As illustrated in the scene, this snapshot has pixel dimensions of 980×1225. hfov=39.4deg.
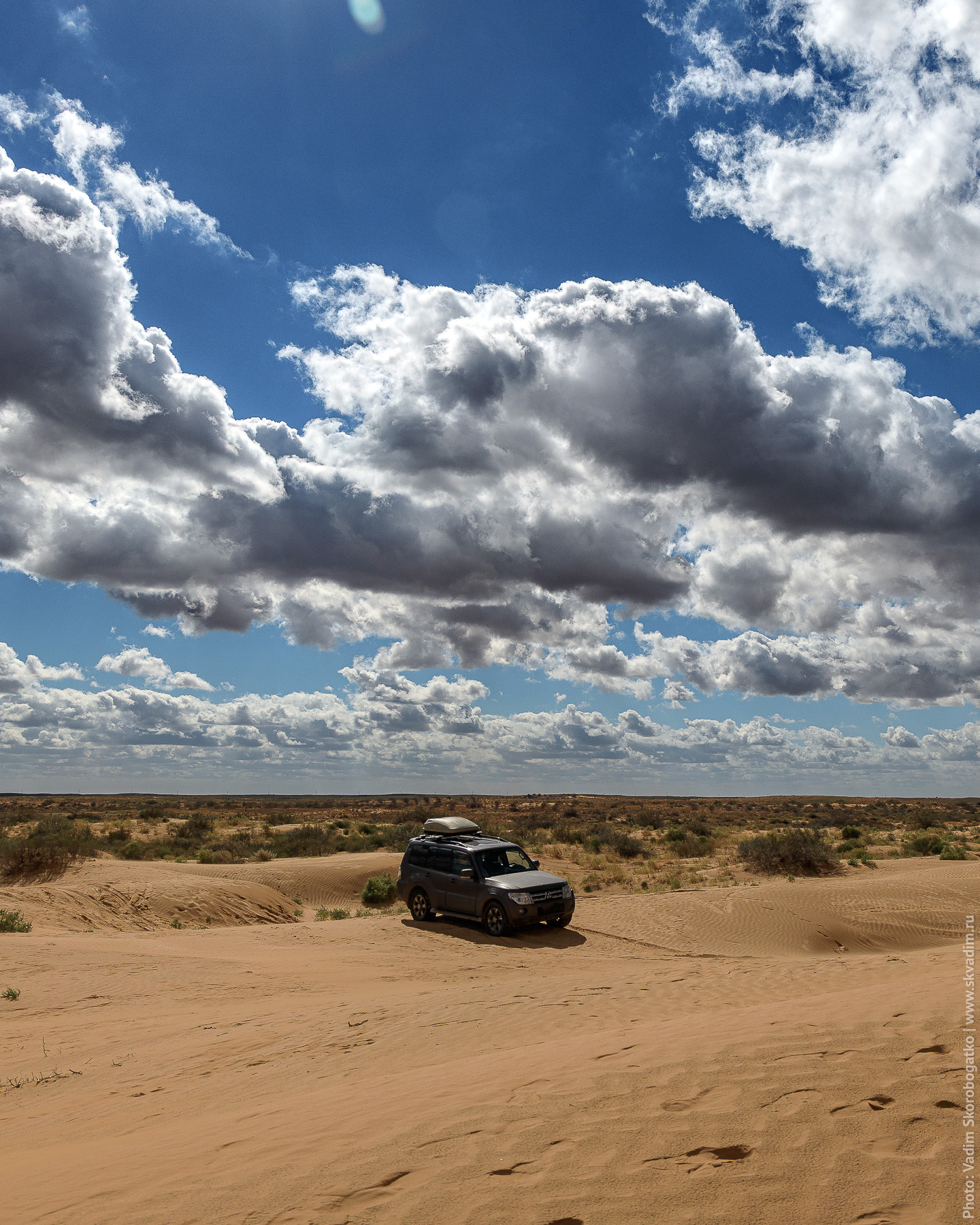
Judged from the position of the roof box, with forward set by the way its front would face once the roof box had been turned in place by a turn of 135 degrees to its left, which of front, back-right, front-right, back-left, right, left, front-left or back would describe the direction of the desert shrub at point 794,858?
front-right

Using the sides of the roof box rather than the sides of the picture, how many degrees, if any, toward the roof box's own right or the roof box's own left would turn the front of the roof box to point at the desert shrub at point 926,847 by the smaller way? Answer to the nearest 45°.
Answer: approximately 90° to the roof box's own left

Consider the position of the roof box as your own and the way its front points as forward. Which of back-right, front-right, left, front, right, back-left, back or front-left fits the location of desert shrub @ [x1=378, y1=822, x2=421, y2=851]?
back-left

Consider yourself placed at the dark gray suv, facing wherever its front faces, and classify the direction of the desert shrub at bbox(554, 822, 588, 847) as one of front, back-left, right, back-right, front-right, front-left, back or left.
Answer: back-left

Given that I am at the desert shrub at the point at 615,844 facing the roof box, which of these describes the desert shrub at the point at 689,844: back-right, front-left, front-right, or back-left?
back-left

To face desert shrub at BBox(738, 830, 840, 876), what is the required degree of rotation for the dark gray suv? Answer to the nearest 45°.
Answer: approximately 90° to its left

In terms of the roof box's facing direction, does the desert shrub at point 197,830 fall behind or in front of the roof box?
behind

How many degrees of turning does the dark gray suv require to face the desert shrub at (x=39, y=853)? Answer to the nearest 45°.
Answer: approximately 180°

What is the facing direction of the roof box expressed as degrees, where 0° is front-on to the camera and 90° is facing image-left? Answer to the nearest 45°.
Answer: approximately 315°

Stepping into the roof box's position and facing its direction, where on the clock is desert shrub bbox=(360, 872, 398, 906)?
The desert shrub is roughly at 7 o'clock from the roof box.
